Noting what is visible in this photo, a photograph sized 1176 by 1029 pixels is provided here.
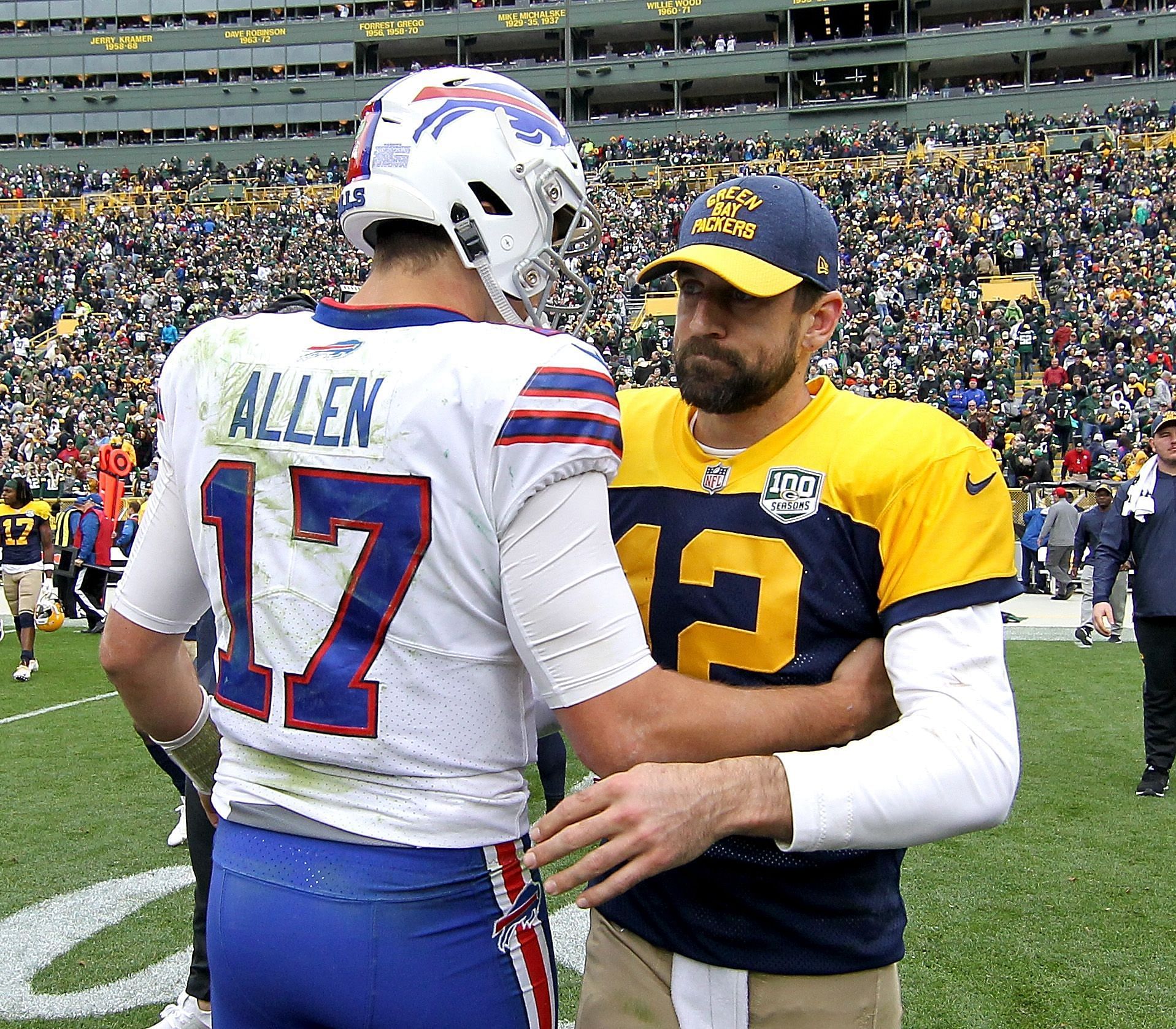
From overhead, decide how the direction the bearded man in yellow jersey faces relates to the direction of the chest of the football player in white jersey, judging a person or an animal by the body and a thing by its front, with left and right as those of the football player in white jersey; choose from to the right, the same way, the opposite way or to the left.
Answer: the opposite way

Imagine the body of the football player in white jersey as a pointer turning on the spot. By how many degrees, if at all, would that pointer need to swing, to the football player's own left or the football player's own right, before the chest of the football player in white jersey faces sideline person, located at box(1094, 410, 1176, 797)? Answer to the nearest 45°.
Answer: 0° — they already face them

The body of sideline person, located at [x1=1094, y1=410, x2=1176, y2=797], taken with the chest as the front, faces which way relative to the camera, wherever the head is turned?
toward the camera

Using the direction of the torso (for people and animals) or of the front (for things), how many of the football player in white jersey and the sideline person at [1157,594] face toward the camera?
1

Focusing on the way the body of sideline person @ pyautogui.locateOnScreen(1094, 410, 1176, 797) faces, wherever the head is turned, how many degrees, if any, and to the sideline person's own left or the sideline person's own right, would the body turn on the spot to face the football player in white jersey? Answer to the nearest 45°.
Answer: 0° — they already face them

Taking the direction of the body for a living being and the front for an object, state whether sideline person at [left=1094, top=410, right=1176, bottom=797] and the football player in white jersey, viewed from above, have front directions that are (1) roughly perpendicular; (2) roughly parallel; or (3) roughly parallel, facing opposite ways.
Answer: roughly parallel, facing opposite ways

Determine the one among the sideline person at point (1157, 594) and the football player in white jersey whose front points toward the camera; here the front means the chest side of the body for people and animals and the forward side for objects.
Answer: the sideline person

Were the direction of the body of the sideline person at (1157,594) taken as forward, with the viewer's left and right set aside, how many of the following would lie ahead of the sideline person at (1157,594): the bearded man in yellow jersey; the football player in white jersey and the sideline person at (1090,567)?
2

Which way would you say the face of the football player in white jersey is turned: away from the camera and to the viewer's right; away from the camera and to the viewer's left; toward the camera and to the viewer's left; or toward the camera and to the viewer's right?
away from the camera and to the viewer's right

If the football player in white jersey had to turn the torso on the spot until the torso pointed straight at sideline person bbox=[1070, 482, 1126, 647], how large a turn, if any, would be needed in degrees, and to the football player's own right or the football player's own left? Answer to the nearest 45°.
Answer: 0° — they already face them

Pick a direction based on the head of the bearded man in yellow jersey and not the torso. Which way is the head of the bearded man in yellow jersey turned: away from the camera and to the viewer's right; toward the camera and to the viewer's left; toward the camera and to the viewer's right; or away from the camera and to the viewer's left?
toward the camera and to the viewer's left

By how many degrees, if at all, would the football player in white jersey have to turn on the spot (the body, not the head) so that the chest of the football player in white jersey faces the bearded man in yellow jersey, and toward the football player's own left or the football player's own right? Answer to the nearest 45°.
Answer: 0° — they already face them
